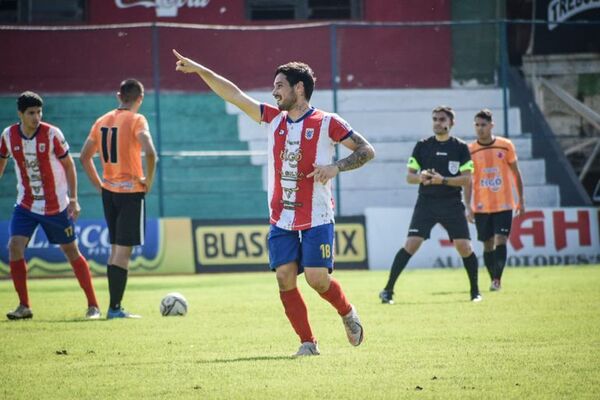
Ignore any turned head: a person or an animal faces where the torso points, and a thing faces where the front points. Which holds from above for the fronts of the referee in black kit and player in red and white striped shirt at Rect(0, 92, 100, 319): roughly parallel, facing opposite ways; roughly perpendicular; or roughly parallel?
roughly parallel

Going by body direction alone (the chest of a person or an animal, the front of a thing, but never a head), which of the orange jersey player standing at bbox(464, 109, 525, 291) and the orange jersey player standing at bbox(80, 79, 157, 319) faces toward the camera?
the orange jersey player standing at bbox(464, 109, 525, 291)

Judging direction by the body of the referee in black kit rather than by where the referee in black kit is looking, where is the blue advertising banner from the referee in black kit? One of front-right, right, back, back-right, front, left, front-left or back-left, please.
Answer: back-right

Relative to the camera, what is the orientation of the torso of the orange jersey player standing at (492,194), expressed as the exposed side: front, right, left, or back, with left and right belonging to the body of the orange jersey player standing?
front

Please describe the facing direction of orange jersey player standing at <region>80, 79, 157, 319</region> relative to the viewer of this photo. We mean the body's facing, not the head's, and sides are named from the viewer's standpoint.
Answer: facing away from the viewer and to the right of the viewer

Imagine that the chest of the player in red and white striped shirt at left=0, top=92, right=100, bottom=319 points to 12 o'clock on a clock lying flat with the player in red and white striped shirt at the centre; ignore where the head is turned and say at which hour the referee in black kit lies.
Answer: The referee in black kit is roughly at 9 o'clock from the player in red and white striped shirt.

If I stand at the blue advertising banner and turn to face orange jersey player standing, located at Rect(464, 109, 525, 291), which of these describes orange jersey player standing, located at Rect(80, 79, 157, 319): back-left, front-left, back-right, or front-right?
front-right

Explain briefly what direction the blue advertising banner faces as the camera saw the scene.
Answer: facing the viewer

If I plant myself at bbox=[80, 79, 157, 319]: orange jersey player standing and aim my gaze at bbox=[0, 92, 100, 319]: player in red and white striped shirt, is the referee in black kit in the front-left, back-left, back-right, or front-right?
back-right

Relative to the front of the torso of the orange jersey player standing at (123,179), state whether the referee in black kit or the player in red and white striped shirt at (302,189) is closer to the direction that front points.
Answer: the referee in black kit

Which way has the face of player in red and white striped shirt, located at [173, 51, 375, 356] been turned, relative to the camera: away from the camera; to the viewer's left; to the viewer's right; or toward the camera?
to the viewer's left

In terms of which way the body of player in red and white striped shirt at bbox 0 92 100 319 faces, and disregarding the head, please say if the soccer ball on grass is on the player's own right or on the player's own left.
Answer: on the player's own left
